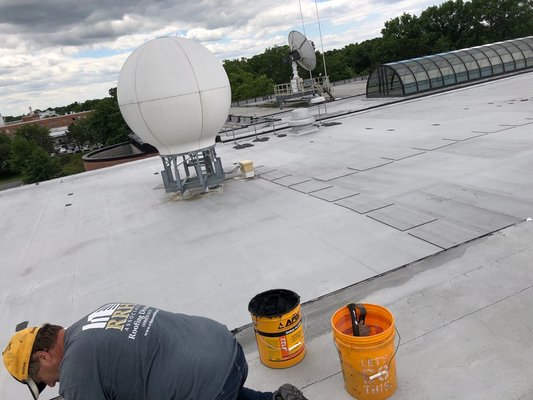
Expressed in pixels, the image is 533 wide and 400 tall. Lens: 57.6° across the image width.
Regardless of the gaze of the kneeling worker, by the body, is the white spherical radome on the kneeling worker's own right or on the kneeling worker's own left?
on the kneeling worker's own right

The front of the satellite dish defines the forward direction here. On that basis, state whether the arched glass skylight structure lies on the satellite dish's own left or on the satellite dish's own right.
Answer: on the satellite dish's own right

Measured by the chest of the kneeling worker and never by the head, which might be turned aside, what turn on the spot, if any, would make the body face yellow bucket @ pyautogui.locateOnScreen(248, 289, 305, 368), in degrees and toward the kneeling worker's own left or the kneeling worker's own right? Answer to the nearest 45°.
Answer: approximately 135° to the kneeling worker's own right

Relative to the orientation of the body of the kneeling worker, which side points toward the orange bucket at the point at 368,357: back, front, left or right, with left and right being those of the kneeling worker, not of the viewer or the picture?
back

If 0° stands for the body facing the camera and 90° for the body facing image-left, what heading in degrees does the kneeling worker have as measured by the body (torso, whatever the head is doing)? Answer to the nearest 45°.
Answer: approximately 90°

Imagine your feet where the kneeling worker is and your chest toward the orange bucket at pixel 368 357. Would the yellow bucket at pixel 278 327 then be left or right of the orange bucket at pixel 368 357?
left

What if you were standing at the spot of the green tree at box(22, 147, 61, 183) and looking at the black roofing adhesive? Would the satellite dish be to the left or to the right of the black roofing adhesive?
left
